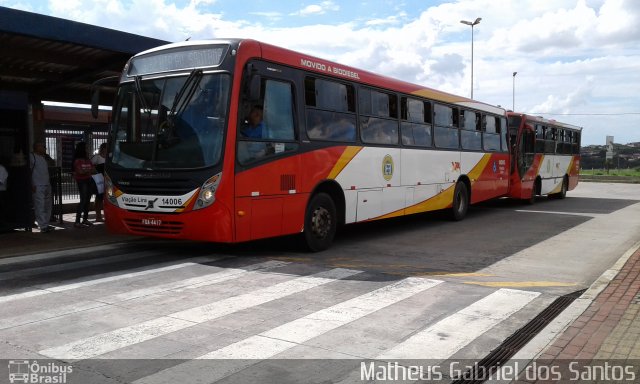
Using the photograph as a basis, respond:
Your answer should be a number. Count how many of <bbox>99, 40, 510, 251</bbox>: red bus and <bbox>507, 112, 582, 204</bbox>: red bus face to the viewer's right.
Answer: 0

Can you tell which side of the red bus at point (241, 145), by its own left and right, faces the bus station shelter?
right

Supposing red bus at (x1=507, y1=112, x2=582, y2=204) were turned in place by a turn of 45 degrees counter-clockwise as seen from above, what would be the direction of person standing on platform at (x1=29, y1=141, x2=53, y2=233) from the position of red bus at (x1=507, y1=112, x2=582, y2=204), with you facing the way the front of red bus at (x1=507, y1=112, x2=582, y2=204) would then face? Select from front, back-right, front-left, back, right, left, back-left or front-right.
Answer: front-right

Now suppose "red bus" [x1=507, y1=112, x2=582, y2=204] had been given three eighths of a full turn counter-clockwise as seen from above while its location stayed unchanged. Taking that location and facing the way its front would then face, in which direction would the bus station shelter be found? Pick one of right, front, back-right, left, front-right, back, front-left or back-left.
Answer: back-right

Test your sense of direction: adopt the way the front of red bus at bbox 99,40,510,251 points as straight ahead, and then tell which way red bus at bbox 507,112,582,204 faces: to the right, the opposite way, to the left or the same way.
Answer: the same way

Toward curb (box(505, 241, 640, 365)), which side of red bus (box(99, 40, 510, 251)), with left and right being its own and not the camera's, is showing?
left

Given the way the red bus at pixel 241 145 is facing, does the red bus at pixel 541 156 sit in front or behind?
behind

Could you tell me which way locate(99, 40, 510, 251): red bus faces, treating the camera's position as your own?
facing the viewer and to the left of the viewer

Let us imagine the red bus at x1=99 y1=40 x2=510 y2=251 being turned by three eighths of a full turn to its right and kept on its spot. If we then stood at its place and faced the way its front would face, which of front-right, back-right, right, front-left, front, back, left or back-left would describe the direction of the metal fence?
front-left

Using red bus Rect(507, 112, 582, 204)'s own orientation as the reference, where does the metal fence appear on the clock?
The metal fence is roughly at 12 o'clock from the red bus.

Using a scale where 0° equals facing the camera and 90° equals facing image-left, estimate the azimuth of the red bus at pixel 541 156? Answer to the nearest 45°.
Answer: approximately 45°

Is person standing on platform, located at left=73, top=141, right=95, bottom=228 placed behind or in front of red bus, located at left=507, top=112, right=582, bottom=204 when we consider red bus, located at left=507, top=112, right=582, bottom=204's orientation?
in front

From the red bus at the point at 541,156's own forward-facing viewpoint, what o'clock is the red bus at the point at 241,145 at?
the red bus at the point at 241,145 is roughly at 11 o'clock from the red bus at the point at 541,156.

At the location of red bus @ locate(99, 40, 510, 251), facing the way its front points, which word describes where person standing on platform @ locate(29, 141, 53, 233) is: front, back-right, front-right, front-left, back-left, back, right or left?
right
